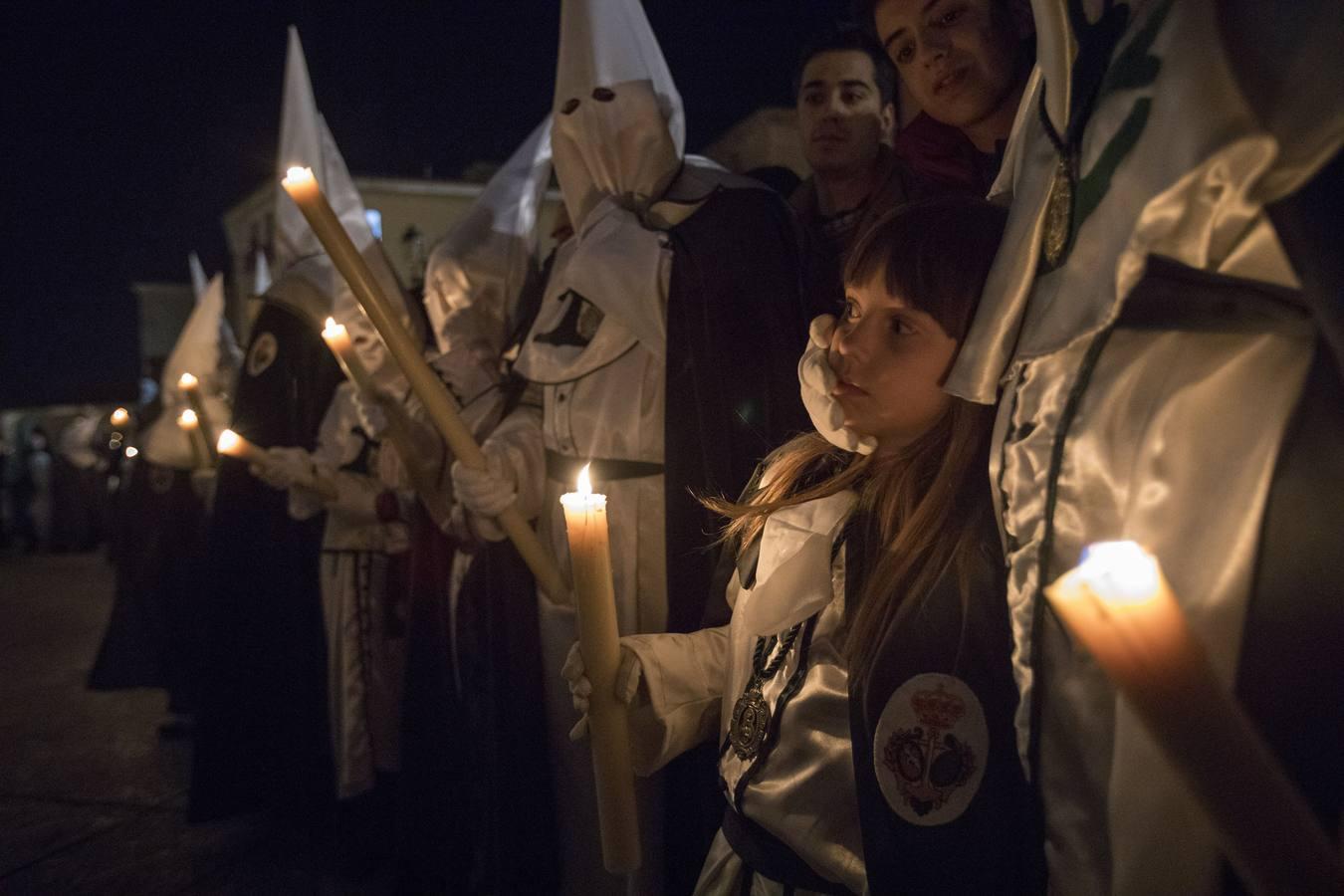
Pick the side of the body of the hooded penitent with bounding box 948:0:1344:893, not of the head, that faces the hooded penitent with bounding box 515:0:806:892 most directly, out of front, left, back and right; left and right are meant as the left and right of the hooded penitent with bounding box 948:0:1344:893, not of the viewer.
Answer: right

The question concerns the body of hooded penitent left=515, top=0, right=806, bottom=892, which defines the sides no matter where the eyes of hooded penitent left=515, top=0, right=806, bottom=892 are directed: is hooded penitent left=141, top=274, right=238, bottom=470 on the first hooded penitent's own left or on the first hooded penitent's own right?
on the first hooded penitent's own right

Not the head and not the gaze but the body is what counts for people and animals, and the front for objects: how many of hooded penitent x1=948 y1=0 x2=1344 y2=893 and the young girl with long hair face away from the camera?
0

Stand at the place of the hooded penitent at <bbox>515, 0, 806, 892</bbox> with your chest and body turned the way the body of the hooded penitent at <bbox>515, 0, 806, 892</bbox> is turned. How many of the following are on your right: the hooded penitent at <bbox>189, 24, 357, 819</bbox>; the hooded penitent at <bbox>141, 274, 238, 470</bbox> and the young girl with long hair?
2

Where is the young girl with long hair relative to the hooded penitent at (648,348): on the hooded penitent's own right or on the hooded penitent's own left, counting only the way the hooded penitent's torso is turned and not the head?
on the hooded penitent's own left

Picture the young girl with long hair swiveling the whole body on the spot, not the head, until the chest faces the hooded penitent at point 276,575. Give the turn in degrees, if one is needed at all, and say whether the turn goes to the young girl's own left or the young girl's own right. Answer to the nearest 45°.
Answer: approximately 90° to the young girl's own right

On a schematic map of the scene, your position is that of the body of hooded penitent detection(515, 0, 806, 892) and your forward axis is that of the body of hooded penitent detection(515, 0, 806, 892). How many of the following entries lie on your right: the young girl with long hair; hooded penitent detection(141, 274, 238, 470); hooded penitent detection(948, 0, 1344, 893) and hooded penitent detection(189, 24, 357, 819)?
2

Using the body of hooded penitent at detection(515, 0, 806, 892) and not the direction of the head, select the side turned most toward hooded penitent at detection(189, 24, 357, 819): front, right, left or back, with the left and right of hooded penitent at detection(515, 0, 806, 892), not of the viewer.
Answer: right

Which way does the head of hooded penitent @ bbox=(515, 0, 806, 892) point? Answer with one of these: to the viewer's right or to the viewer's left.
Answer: to the viewer's left

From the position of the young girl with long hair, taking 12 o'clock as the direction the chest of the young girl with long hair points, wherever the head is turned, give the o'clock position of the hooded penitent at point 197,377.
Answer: The hooded penitent is roughly at 3 o'clock from the young girl with long hair.
